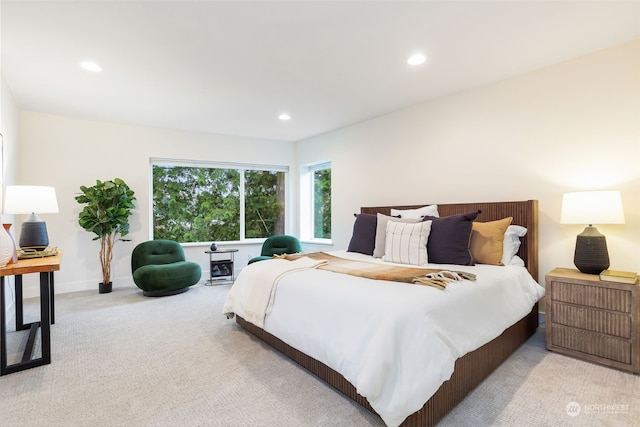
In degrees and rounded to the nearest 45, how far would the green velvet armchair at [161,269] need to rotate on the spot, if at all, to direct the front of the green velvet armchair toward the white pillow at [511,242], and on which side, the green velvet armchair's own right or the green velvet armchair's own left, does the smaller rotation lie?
0° — it already faces it

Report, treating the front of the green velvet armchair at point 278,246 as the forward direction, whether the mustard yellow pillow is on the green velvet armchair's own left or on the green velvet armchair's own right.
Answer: on the green velvet armchair's own left

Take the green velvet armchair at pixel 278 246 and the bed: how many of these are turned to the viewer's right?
0

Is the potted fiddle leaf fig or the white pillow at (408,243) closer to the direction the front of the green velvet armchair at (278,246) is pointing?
the potted fiddle leaf fig

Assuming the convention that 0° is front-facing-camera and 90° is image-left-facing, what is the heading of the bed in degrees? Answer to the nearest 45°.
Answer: approximately 45°

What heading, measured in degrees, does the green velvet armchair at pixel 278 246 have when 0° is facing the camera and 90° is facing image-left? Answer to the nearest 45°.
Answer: approximately 45°
